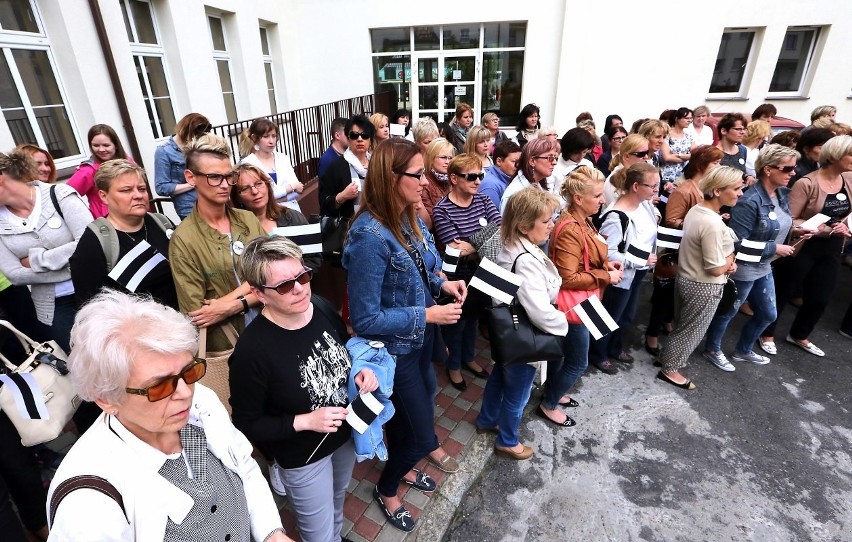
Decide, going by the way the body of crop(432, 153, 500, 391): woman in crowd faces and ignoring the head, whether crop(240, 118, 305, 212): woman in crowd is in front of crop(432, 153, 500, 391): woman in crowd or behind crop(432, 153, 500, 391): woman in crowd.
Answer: behind

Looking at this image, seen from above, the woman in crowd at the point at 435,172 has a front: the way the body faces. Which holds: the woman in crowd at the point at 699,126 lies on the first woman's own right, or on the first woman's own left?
on the first woman's own left

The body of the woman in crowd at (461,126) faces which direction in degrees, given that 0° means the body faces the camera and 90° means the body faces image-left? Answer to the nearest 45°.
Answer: approximately 315°

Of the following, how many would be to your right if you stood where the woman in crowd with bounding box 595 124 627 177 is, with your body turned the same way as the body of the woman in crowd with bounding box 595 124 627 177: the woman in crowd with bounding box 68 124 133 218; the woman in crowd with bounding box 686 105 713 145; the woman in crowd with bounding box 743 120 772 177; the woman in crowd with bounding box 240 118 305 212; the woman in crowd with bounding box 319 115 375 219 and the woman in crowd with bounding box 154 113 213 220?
4

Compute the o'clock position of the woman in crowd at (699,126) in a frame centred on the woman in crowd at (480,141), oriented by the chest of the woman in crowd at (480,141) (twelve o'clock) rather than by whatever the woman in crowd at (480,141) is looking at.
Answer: the woman in crowd at (699,126) is roughly at 9 o'clock from the woman in crowd at (480,141).
